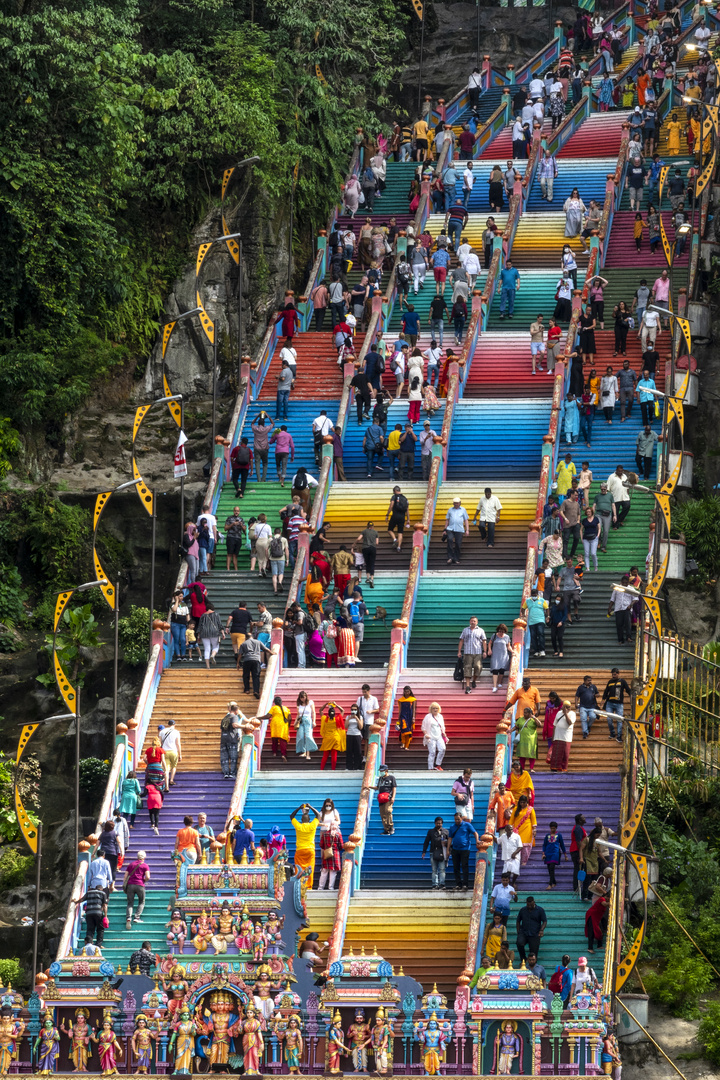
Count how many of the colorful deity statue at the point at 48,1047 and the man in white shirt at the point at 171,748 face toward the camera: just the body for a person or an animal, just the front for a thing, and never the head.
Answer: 1

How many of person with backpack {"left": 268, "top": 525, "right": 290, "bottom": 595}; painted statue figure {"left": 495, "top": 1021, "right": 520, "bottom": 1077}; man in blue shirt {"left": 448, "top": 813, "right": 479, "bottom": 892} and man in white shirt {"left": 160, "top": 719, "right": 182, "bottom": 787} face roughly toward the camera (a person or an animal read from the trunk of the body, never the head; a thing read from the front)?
2

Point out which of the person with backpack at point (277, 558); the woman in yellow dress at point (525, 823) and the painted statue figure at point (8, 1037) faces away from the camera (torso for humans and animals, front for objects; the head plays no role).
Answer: the person with backpack

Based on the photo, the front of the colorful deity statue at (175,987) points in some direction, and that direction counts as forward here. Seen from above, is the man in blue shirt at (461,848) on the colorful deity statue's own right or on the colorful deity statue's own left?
on the colorful deity statue's own left

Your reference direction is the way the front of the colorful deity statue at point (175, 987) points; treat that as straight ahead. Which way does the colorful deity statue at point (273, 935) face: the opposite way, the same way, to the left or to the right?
the same way

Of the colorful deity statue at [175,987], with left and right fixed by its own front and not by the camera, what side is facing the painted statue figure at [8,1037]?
right

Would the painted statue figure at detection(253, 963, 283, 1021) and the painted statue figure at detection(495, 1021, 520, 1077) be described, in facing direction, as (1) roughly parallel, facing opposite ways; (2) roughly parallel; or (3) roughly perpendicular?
roughly parallel

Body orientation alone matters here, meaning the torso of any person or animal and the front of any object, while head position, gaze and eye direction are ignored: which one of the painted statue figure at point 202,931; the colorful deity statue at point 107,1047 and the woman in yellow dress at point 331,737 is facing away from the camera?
the woman in yellow dress

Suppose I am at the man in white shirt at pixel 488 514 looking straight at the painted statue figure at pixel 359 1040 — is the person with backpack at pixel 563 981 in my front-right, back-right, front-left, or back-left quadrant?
front-left

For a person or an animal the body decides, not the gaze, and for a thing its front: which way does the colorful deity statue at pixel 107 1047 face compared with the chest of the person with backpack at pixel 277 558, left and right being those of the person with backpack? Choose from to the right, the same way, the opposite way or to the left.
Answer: the opposite way

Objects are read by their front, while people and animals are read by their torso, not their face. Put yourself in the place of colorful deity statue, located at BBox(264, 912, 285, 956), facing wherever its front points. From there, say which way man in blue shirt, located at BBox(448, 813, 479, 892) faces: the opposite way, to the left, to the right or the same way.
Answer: the same way

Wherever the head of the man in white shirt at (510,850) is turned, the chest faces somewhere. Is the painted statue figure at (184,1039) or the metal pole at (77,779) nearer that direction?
the painted statue figure

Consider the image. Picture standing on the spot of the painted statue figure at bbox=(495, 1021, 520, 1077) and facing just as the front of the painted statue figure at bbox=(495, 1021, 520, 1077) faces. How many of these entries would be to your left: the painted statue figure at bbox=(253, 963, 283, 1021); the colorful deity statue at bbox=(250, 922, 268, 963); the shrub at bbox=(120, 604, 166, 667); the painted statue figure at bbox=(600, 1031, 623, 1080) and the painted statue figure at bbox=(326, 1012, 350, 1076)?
1

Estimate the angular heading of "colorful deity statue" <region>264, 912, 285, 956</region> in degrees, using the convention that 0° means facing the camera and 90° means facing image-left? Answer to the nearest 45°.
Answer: approximately 0°
